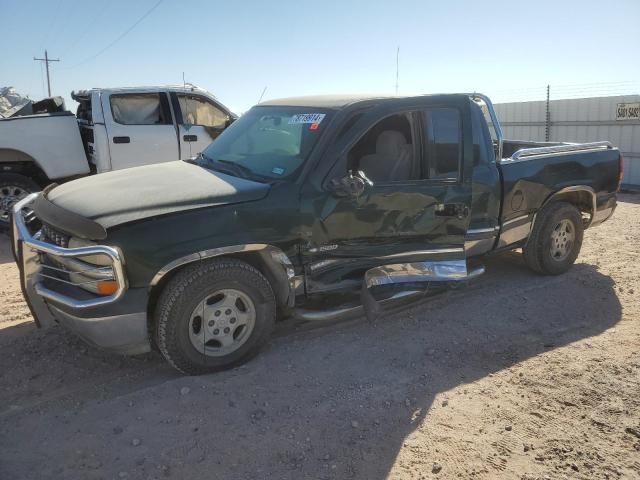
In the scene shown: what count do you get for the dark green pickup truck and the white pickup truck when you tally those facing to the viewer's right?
1

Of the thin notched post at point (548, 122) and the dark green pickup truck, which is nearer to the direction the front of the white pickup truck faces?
the thin notched post

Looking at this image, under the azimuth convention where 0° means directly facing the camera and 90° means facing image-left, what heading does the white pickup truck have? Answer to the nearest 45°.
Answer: approximately 270°

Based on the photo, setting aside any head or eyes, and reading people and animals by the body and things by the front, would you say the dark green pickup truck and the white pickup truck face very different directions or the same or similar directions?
very different directions

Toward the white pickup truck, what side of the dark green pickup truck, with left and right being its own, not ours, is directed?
right

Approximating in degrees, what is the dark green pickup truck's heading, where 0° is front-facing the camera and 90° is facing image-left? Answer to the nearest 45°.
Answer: approximately 45°

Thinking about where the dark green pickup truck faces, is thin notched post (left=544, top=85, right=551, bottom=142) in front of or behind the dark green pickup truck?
behind
